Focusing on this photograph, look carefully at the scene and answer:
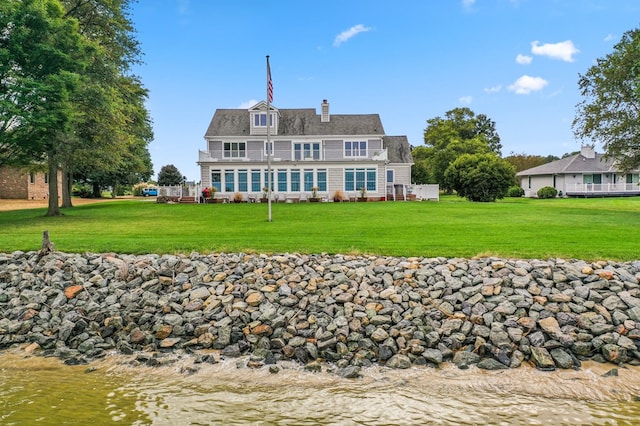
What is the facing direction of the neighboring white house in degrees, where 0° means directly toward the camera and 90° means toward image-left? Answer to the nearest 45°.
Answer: approximately 0°

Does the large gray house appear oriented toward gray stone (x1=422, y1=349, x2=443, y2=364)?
yes

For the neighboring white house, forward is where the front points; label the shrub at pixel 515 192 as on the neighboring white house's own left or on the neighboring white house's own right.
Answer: on the neighboring white house's own right

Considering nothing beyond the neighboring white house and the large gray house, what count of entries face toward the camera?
2

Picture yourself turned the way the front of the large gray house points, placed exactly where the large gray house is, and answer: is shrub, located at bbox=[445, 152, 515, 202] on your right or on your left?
on your left

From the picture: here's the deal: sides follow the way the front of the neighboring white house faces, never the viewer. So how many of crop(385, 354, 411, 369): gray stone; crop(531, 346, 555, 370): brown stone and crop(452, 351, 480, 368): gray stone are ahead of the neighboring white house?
3

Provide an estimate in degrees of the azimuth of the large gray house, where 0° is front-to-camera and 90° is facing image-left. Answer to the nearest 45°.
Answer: approximately 0°
